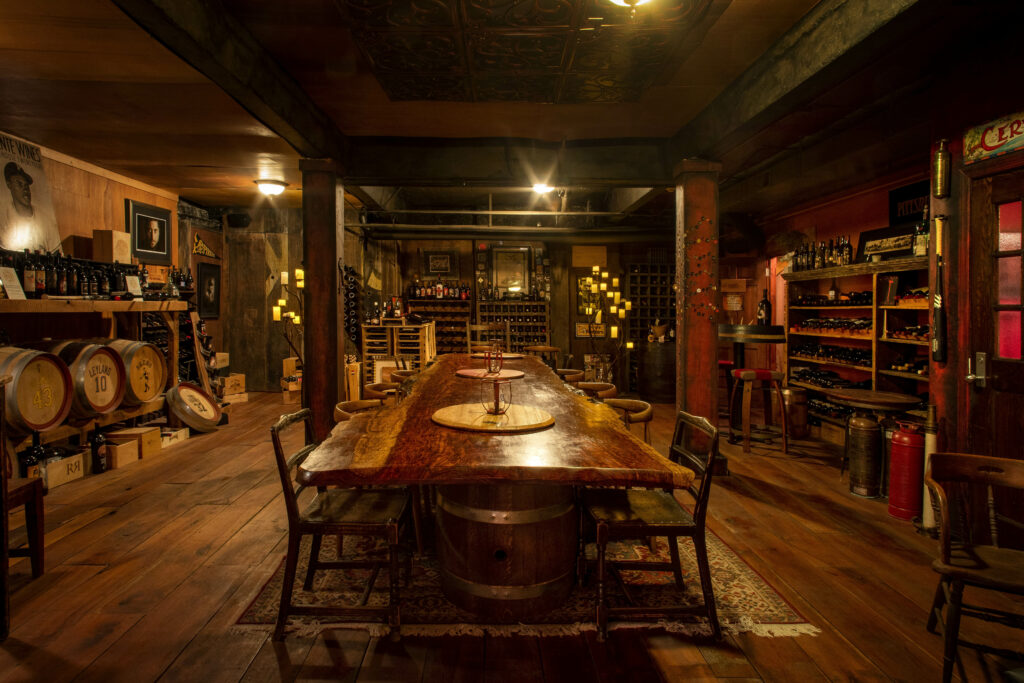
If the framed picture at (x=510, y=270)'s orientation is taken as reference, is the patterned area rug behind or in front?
in front

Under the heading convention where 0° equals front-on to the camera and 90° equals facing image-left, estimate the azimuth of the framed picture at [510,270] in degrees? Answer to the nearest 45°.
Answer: approximately 0°

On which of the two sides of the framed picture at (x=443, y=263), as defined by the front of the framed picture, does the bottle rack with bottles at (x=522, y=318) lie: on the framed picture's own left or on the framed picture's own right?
on the framed picture's own left

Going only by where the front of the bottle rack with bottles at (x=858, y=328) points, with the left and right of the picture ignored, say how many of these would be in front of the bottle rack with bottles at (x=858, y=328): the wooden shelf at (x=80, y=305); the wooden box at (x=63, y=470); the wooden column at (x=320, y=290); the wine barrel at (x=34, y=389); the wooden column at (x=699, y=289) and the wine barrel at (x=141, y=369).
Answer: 6

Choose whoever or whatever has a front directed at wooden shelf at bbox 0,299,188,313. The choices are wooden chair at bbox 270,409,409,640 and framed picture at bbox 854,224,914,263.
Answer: the framed picture

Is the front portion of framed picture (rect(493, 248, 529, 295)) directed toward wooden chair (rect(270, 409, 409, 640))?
yes

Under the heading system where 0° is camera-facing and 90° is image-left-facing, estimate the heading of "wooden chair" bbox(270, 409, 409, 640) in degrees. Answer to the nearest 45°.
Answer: approximately 270°

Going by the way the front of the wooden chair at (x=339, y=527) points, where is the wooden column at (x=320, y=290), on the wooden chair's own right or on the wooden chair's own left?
on the wooden chair's own left

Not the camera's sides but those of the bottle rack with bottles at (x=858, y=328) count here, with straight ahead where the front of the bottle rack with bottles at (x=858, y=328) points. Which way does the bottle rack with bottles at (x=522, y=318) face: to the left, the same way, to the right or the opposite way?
to the left

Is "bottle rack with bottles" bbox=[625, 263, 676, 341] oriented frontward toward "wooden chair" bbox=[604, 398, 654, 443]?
yes

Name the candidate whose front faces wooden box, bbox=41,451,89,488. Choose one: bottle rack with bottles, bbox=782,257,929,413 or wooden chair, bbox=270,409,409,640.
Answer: the bottle rack with bottles

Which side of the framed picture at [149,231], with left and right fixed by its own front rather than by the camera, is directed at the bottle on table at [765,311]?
front

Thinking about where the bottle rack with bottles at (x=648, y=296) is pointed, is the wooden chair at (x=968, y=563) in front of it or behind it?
in front

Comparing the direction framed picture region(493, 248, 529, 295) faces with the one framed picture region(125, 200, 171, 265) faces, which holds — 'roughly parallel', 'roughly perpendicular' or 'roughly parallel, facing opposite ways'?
roughly perpendicular

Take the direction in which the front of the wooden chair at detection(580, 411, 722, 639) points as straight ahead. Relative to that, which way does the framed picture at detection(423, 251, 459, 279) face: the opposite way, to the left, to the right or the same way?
to the left
